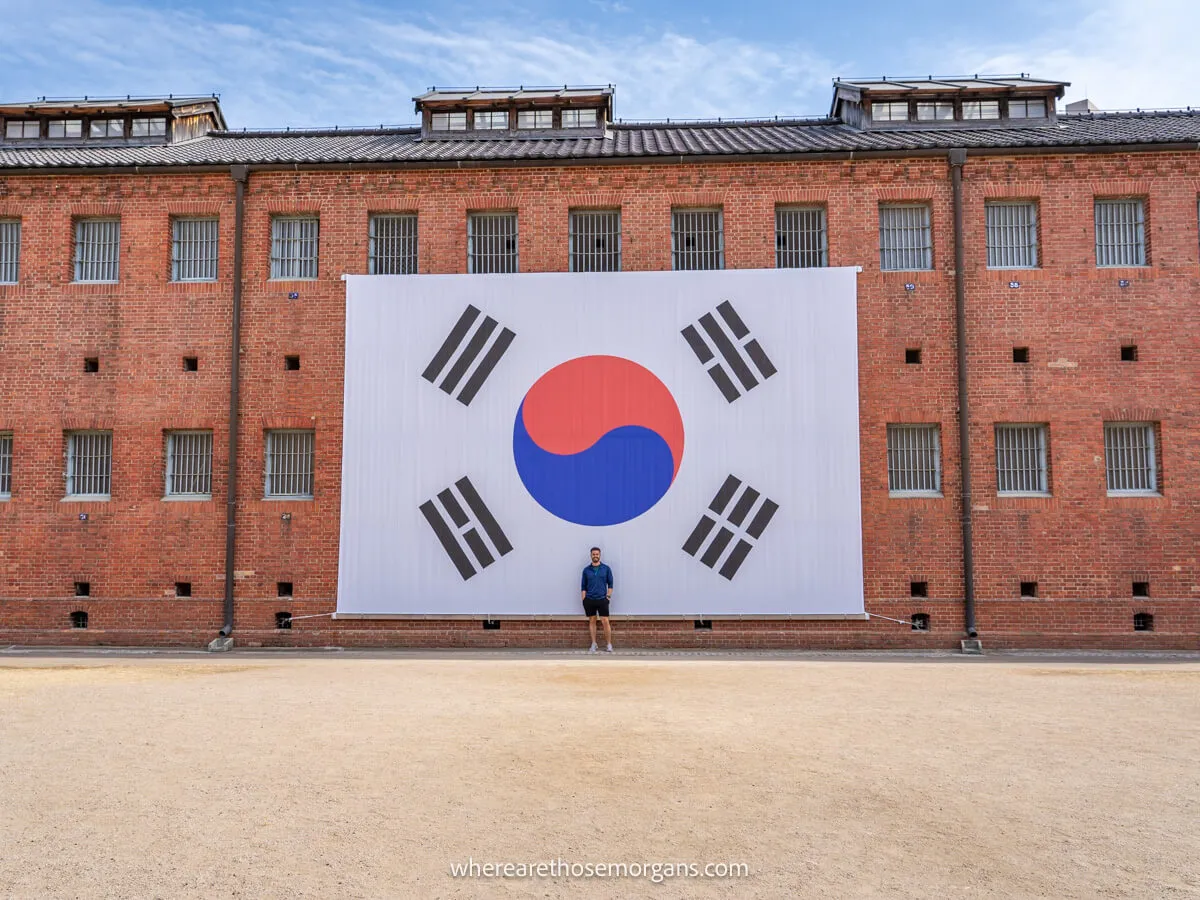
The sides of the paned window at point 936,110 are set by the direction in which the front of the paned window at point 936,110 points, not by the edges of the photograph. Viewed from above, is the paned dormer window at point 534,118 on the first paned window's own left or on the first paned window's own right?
on the first paned window's own right

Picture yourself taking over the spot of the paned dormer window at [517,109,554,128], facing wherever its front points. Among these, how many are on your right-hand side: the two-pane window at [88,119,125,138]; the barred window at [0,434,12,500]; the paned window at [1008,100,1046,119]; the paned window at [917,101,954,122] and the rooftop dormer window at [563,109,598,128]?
2

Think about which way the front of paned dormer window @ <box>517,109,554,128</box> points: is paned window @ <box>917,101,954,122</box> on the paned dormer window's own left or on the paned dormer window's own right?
on the paned dormer window's own left

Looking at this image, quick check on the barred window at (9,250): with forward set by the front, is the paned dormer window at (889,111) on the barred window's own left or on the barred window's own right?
on the barred window's own left

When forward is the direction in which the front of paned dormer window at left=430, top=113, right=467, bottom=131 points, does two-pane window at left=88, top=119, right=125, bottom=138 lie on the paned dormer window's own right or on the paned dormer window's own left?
on the paned dormer window's own right

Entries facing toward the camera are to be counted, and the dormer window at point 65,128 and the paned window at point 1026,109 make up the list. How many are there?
2

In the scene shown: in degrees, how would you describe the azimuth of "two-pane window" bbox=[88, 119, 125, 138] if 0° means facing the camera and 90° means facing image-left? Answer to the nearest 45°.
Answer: approximately 0°
